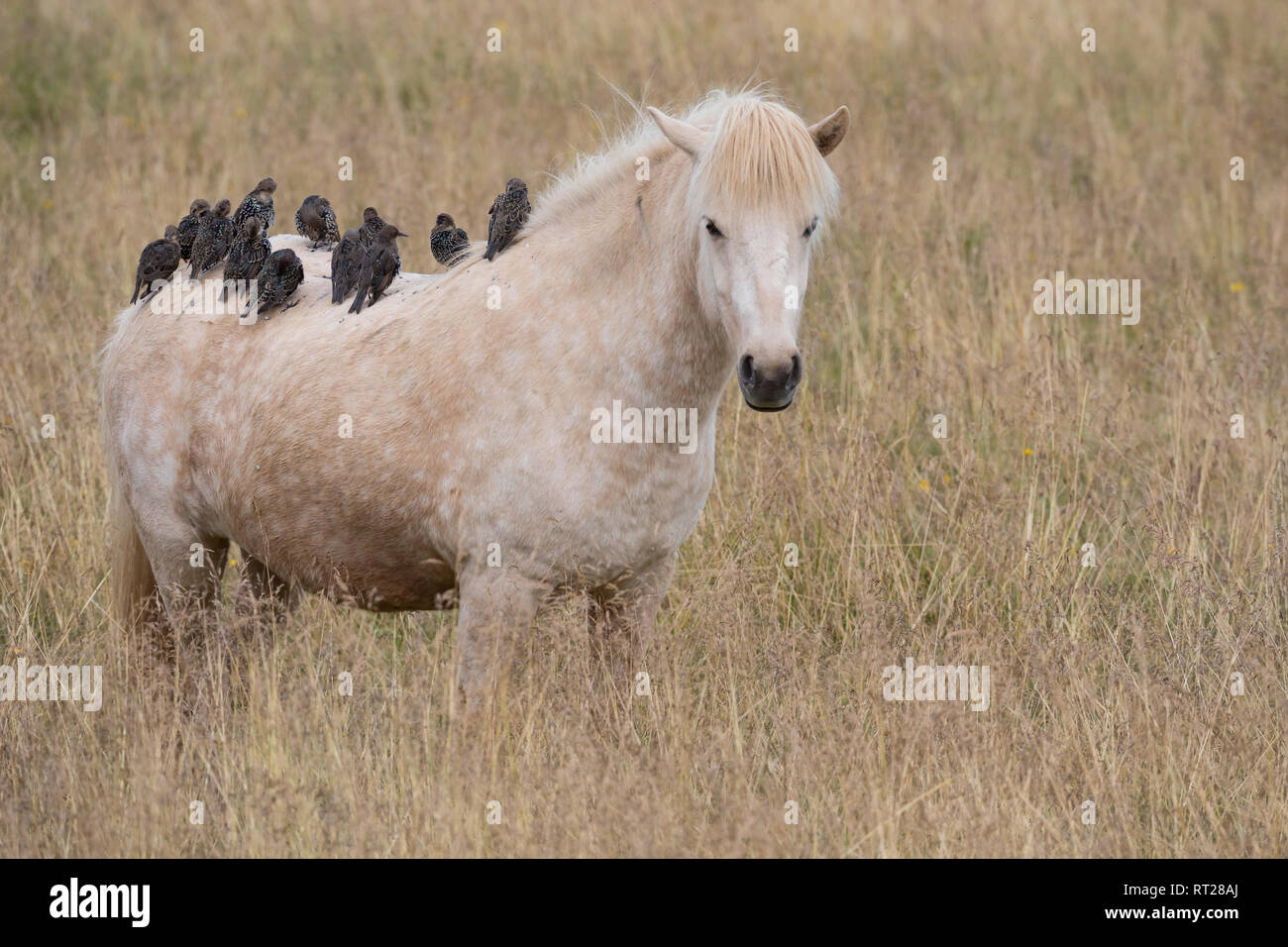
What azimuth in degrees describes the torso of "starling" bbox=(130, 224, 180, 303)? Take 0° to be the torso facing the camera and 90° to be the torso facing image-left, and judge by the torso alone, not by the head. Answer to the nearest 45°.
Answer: approximately 270°

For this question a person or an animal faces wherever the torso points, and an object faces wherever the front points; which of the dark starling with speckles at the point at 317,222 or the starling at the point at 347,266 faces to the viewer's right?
the starling

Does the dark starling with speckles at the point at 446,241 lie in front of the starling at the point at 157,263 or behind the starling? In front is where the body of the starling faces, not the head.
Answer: in front
